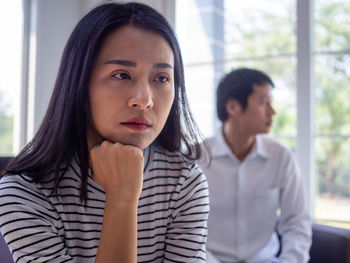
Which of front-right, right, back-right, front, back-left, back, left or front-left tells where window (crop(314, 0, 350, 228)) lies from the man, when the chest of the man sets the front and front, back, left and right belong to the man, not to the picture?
back-left

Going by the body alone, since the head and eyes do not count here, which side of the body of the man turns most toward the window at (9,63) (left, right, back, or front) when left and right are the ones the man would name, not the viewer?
right

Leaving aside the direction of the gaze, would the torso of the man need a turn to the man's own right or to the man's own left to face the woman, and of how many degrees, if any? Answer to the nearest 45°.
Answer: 0° — they already face them

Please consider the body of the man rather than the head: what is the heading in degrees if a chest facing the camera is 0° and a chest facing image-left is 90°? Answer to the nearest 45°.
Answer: approximately 0°

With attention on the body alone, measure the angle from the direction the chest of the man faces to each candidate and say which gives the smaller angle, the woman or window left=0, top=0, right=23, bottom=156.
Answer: the woman

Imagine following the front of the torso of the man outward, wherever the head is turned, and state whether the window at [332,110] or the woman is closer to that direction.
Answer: the woman

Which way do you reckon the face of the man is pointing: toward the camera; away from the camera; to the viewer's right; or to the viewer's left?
to the viewer's right
